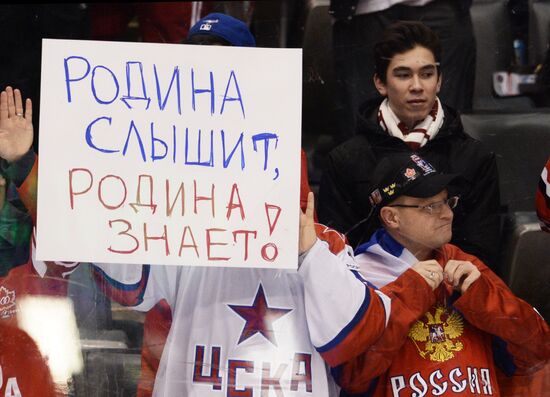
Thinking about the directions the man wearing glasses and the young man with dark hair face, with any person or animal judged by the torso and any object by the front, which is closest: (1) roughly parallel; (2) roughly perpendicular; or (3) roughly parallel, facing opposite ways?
roughly parallel

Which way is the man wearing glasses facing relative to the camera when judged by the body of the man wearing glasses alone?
toward the camera

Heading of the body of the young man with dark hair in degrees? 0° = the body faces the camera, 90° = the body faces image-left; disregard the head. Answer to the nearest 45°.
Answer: approximately 0°

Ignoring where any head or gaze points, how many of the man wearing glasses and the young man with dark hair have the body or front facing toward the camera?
2
